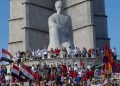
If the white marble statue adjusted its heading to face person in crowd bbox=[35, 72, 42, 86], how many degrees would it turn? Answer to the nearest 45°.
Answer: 0° — it already faces them

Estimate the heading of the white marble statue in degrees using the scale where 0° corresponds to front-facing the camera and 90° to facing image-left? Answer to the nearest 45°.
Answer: approximately 0°

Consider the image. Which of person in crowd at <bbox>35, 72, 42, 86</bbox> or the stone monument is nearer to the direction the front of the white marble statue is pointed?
the person in crowd

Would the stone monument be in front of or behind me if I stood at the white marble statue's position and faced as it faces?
behind
